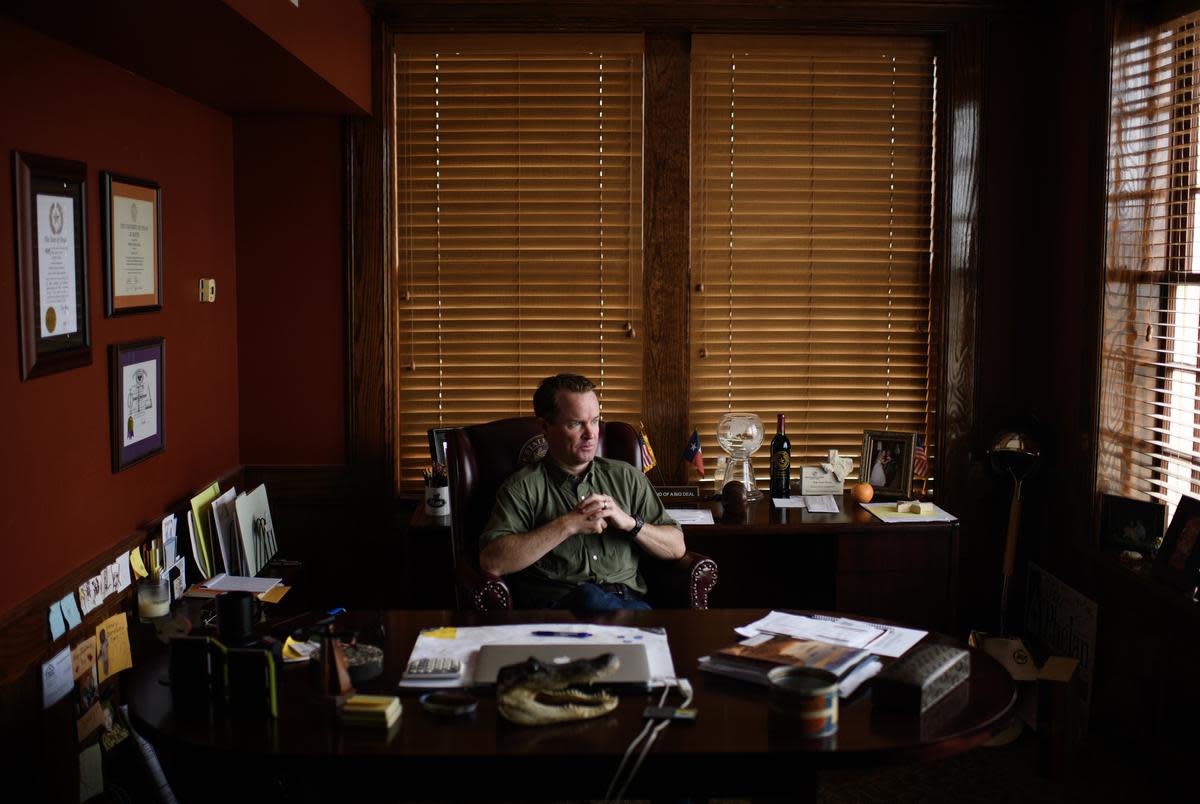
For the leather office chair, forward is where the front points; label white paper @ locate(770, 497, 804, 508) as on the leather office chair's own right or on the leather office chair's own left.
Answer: on the leather office chair's own left

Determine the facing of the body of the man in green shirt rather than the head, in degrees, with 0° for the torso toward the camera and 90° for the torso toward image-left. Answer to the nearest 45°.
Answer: approximately 315°

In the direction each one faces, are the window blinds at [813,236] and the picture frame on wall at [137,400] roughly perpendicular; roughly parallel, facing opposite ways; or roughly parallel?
roughly perpendicular

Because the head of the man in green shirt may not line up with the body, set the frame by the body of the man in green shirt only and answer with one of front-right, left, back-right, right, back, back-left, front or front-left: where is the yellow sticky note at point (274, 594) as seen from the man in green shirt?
back-right

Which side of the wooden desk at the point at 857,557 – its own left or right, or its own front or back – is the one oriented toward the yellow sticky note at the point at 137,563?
right

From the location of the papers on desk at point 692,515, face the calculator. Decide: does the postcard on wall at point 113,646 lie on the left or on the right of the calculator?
right

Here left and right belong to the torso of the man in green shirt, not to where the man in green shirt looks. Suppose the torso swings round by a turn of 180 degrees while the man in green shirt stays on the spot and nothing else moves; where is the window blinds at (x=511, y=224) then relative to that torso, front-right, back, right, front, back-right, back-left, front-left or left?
front-right
